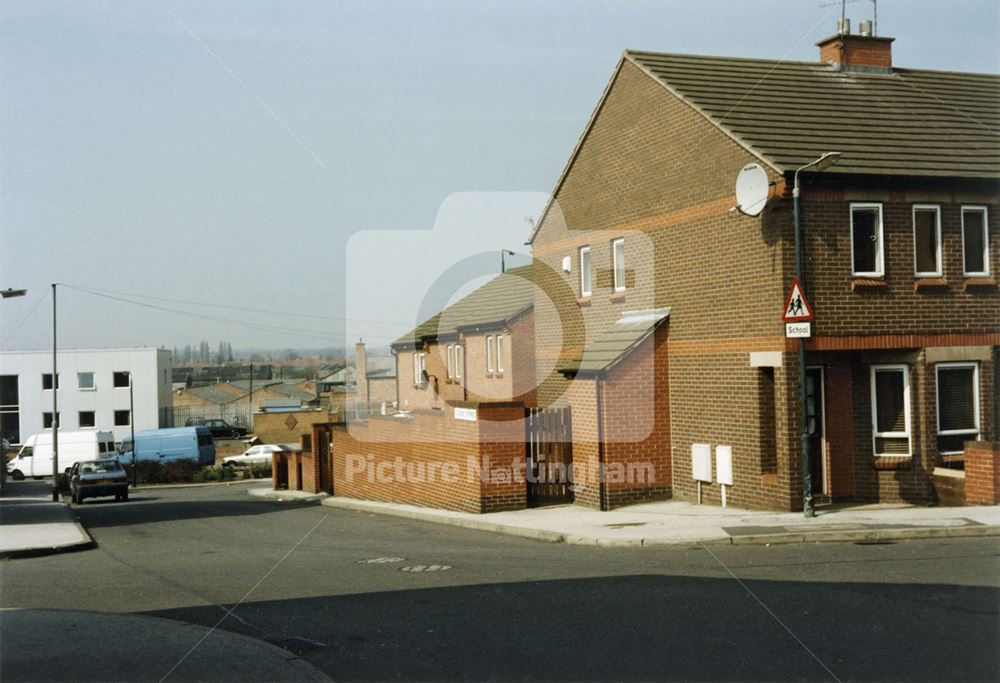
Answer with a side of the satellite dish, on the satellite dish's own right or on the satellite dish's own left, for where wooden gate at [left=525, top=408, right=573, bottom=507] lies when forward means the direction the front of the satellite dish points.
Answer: on the satellite dish's own right

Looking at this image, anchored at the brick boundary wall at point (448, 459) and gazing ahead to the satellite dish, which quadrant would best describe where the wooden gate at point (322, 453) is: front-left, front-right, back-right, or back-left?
back-left

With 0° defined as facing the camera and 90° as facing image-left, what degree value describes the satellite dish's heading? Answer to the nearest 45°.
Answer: approximately 45°

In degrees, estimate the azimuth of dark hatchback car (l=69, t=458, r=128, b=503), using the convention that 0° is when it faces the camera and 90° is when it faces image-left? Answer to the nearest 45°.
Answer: approximately 180°

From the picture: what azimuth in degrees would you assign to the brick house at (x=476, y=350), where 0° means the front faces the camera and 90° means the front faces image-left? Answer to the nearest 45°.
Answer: approximately 45°

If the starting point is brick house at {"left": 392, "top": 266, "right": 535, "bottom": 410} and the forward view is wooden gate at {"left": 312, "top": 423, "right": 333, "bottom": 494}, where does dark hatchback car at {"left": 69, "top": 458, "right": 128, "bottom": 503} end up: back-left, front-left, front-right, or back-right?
front-right

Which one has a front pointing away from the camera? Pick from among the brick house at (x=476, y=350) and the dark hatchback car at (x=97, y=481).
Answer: the dark hatchback car

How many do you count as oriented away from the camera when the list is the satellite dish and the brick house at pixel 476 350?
0

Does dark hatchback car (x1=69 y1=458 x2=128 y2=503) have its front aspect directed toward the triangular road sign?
no

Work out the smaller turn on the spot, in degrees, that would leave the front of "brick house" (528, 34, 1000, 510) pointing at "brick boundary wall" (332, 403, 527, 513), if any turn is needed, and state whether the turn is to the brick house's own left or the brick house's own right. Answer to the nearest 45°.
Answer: approximately 135° to the brick house's own right

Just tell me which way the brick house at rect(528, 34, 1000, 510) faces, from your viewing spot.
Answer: facing the viewer and to the right of the viewer

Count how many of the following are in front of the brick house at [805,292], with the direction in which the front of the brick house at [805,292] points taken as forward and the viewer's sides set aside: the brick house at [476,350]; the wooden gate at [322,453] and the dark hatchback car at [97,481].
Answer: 0

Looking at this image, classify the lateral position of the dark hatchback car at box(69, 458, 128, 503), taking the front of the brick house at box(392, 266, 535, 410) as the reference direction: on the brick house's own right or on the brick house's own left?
on the brick house's own right

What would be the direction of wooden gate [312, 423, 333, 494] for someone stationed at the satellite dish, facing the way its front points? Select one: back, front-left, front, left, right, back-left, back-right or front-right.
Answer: right
